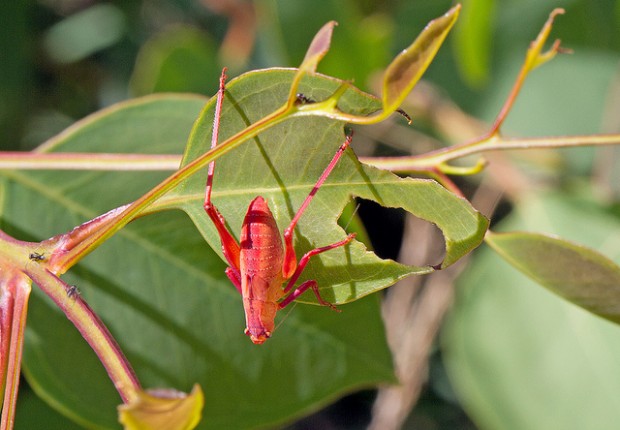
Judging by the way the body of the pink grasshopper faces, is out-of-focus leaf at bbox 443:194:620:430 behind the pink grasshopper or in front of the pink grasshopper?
behind
